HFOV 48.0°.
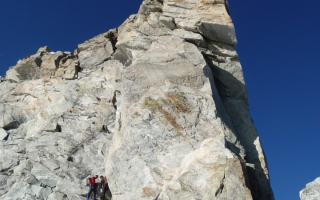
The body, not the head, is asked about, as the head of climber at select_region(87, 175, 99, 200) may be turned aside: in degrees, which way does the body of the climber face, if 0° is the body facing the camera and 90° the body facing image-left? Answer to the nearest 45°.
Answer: approximately 180°
